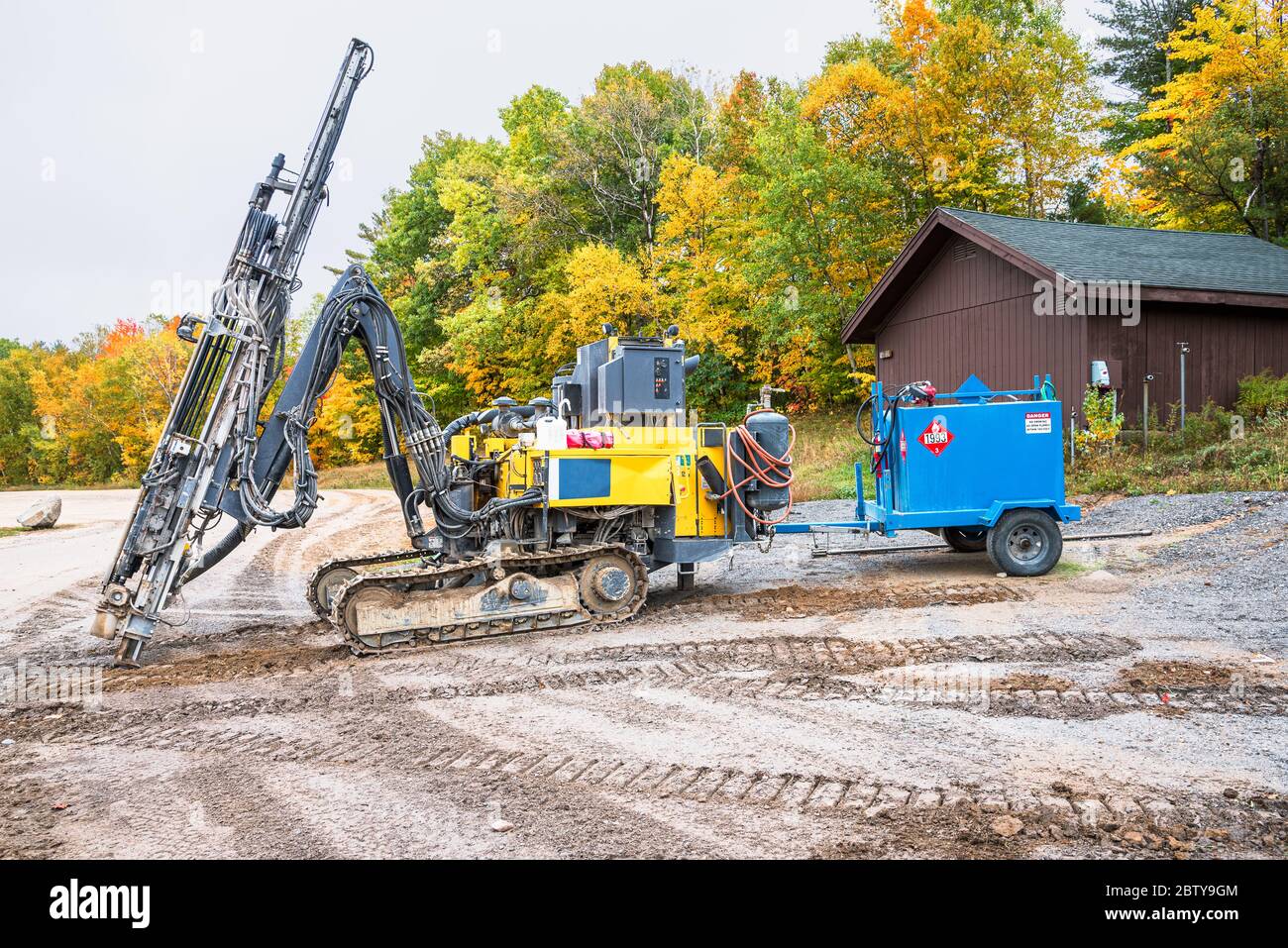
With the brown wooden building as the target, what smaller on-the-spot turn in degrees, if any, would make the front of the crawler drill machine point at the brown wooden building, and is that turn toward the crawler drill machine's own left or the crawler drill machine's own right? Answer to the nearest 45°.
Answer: approximately 135° to the crawler drill machine's own right

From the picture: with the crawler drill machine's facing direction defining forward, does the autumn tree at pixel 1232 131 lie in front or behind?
behind

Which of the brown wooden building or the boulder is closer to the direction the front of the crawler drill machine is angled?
the boulder

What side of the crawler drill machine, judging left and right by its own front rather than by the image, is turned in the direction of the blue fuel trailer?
back

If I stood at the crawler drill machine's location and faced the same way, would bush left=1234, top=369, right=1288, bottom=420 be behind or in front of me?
behind

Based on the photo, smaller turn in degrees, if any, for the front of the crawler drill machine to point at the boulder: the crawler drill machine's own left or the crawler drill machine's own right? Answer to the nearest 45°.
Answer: approximately 45° to the crawler drill machine's own right

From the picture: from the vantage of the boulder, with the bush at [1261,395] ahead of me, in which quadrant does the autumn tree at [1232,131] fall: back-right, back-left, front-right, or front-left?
front-left

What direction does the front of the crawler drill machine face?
to the viewer's left
